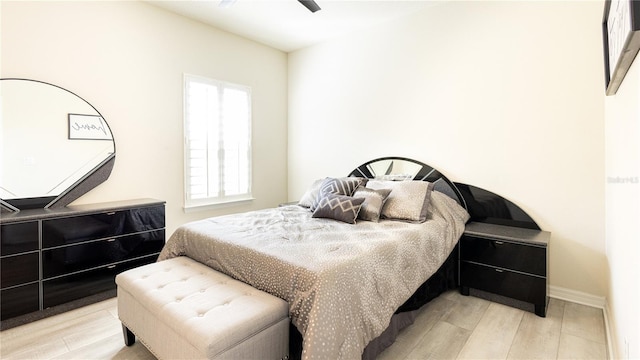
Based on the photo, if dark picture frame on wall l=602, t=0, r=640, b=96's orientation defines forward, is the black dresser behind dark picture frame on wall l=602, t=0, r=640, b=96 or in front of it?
in front

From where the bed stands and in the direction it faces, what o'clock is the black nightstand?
The black nightstand is roughly at 7 o'clock from the bed.

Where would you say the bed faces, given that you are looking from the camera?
facing the viewer and to the left of the viewer

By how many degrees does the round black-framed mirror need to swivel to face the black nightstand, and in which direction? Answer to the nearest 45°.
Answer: approximately 45° to its left

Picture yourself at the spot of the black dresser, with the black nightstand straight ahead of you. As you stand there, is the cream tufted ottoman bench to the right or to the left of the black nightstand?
right

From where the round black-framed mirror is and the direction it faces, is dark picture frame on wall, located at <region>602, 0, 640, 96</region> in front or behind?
in front

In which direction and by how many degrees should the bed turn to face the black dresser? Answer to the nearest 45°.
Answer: approximately 45° to its right

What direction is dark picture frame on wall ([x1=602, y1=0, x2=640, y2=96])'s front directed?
to the viewer's left

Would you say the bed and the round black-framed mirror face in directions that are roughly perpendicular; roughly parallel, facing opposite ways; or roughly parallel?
roughly perpendicular

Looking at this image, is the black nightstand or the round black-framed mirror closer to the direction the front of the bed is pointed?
the round black-framed mirror

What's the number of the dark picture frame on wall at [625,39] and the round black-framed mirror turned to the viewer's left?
1

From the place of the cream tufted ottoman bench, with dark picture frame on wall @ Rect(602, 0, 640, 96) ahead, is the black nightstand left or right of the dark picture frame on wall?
left

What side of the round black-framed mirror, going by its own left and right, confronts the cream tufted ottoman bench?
front

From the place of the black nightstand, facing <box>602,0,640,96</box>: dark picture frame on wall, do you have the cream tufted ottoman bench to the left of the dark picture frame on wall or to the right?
right

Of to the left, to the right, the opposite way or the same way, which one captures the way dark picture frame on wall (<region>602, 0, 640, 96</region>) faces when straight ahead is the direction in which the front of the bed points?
to the right

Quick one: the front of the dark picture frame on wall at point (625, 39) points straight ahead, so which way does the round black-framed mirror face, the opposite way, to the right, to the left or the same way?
the opposite way
